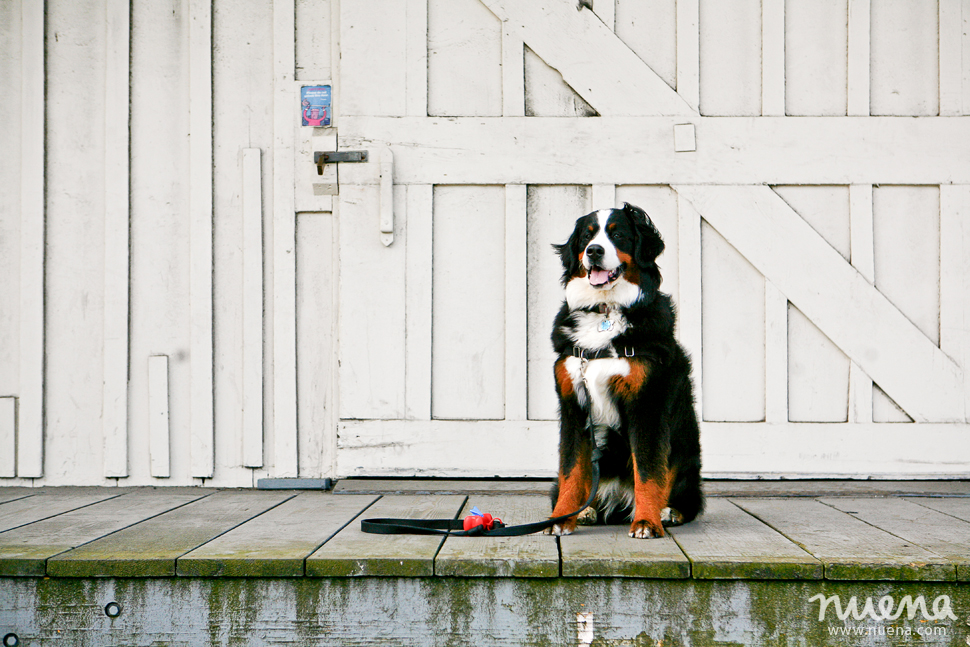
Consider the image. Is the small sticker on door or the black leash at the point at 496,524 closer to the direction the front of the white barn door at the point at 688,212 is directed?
the black leash

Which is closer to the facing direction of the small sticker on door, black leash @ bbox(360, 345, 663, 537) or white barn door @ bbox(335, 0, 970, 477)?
the black leash

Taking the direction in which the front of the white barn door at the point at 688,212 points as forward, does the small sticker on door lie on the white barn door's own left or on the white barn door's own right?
on the white barn door's own right

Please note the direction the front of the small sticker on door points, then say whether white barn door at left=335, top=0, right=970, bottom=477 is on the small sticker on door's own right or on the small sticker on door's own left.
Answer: on the small sticker on door's own left

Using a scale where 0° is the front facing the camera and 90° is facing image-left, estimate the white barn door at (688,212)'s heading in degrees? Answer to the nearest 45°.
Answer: approximately 0°

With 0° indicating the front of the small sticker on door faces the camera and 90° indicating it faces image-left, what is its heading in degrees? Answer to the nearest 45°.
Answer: approximately 0°

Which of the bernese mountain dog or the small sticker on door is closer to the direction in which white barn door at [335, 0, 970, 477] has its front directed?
the bernese mountain dog

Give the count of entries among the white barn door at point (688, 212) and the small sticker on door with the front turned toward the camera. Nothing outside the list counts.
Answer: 2

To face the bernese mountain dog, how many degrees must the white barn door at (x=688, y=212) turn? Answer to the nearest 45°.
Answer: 0° — it already faces it
